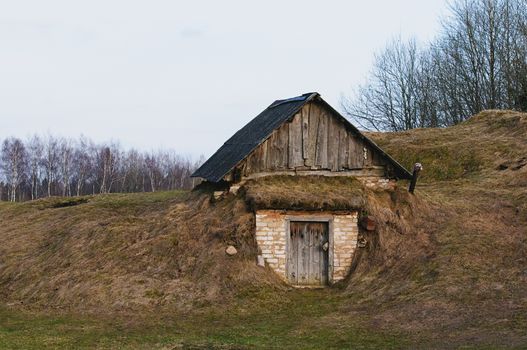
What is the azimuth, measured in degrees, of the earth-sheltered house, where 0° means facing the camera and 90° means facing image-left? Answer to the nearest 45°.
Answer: approximately 0°
